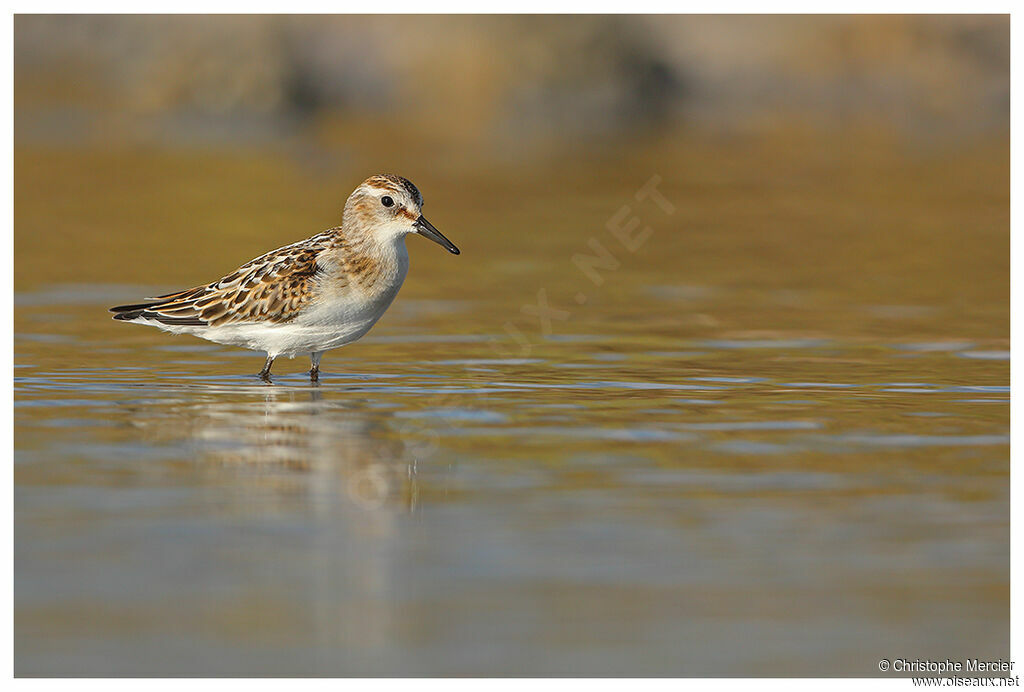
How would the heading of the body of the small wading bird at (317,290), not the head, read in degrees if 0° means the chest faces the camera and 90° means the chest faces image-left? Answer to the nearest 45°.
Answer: approximately 270°
